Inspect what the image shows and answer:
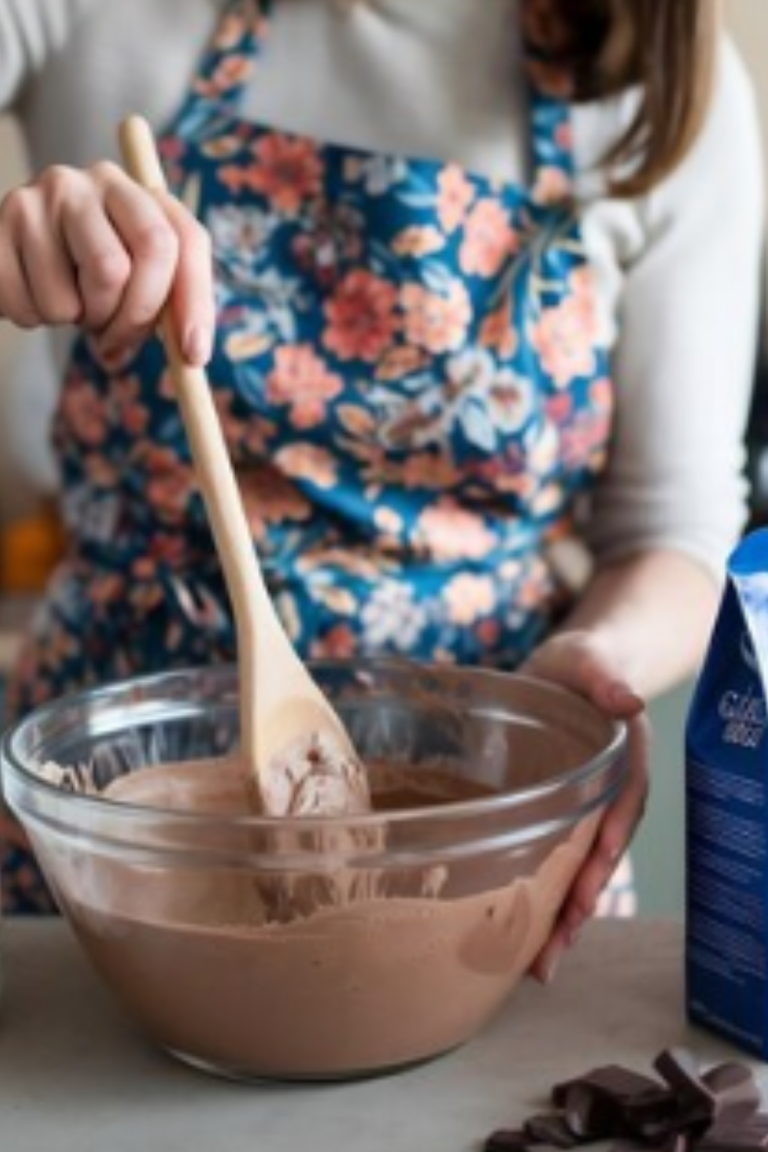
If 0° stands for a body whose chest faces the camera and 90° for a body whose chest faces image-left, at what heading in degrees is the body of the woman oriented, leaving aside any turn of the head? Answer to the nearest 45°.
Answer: approximately 0°

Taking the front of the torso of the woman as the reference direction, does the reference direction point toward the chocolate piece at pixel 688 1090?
yes

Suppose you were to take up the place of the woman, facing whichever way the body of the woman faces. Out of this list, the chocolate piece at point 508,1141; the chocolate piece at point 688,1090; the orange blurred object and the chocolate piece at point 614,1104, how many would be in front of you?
3

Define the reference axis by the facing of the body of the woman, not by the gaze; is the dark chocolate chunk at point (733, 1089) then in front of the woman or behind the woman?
in front

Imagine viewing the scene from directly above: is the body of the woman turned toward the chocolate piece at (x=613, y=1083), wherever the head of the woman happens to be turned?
yes

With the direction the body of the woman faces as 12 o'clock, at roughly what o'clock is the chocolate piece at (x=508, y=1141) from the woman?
The chocolate piece is roughly at 12 o'clock from the woman.

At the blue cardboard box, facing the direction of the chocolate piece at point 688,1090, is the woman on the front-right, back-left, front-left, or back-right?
back-right

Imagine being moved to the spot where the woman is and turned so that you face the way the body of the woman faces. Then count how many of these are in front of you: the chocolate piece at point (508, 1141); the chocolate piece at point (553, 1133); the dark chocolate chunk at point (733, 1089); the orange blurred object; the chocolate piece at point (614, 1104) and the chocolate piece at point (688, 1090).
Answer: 5

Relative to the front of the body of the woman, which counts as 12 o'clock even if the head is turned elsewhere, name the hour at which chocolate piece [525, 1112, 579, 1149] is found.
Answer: The chocolate piece is roughly at 12 o'clock from the woman.

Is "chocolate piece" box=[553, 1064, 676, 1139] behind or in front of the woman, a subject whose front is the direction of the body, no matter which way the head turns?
in front
